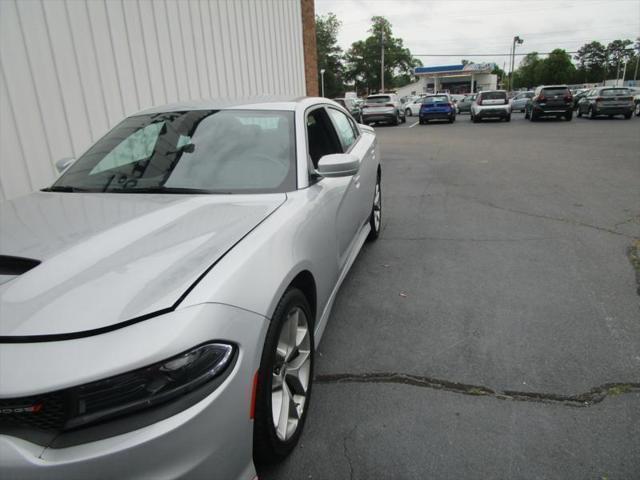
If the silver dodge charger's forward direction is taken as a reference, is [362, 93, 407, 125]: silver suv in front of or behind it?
behind

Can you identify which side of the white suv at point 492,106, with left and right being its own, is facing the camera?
back

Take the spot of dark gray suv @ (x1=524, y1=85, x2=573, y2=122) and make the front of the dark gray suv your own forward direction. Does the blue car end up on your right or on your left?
on your left

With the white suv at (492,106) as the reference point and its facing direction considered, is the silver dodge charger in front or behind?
behind

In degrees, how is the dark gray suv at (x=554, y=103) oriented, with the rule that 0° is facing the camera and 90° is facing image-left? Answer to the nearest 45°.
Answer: approximately 135°

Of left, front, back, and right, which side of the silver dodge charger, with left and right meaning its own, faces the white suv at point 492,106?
back

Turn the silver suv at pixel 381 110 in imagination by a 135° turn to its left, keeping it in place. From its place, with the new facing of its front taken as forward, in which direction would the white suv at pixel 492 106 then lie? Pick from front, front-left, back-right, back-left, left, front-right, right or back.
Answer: back

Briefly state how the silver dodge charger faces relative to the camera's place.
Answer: facing the viewer and to the left of the viewer

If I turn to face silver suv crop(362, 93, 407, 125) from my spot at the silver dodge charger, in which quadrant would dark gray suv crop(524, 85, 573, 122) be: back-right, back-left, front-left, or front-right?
front-right

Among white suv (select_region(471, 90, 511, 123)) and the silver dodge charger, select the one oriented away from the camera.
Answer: the white suv

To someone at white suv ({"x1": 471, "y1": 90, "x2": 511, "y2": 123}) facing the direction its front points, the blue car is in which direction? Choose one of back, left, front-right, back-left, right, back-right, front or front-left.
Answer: left

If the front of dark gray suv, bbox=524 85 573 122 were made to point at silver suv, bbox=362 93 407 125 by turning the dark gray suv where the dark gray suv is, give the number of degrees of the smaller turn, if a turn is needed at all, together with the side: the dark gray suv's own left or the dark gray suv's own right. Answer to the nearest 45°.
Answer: approximately 45° to the dark gray suv's own left

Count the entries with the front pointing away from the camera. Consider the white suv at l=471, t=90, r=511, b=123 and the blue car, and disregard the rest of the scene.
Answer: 2

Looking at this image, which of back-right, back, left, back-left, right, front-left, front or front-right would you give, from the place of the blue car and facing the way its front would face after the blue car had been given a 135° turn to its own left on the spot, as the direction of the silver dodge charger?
front-left

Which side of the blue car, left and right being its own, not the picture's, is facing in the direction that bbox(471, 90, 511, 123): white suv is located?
right

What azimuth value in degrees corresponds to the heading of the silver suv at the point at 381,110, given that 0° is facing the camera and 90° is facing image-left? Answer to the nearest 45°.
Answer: approximately 225°

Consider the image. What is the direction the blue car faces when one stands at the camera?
facing away from the viewer
